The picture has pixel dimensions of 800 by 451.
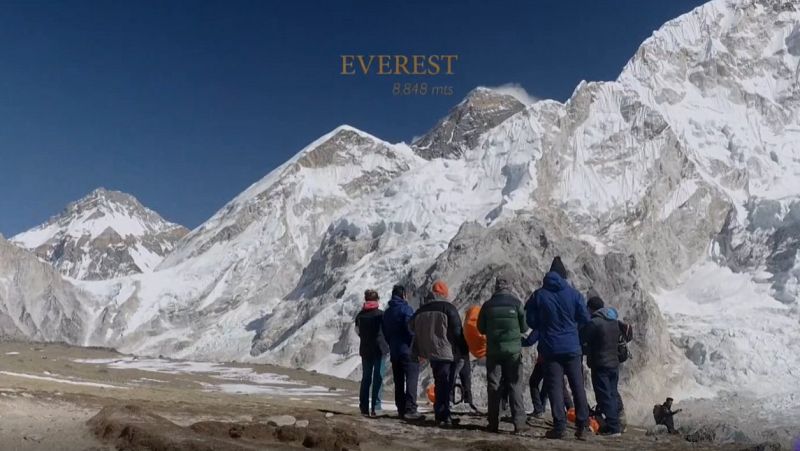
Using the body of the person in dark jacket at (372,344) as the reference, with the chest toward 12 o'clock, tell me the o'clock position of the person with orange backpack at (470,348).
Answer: The person with orange backpack is roughly at 3 o'clock from the person in dark jacket.

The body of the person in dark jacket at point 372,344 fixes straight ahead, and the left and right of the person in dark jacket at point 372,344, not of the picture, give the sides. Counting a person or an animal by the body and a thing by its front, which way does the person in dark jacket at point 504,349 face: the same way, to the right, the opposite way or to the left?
the same way

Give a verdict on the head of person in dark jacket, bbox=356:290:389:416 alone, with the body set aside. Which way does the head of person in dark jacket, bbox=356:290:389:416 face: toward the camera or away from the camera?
away from the camera

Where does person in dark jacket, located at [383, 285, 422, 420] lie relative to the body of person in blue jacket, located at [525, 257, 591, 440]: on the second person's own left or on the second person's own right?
on the second person's own left

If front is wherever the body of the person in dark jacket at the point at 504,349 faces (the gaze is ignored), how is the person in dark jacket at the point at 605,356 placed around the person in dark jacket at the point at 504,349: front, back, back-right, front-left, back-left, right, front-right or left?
front-right

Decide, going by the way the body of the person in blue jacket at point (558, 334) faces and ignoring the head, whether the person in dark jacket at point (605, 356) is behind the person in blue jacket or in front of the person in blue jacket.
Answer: in front

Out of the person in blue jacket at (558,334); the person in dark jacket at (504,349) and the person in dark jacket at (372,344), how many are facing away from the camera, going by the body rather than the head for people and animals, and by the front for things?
3

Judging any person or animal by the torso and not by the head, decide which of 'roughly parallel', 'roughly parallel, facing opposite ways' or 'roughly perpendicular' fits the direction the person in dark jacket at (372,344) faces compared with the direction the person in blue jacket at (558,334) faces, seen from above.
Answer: roughly parallel

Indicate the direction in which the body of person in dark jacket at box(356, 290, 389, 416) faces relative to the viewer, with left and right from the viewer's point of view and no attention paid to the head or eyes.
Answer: facing away from the viewer

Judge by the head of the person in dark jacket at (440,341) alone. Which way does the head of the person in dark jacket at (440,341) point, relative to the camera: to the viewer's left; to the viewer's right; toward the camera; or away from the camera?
away from the camera

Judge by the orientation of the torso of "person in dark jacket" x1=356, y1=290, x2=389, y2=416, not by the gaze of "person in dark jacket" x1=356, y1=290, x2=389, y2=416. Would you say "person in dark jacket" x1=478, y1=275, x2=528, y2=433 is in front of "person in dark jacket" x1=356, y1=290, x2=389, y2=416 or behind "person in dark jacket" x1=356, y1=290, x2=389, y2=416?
behind

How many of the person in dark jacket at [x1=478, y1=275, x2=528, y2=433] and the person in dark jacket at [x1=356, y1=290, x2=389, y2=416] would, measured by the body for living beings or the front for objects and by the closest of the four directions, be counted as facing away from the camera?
2

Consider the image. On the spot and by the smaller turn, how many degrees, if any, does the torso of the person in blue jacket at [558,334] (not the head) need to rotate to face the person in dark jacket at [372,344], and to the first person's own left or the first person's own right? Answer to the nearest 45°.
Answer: approximately 45° to the first person's own left

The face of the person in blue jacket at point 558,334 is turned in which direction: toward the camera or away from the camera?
away from the camera

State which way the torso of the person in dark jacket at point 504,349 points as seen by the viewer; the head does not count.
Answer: away from the camera

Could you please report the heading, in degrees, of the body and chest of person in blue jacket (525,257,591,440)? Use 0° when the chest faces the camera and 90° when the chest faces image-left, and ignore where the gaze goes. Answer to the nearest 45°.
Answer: approximately 180°
